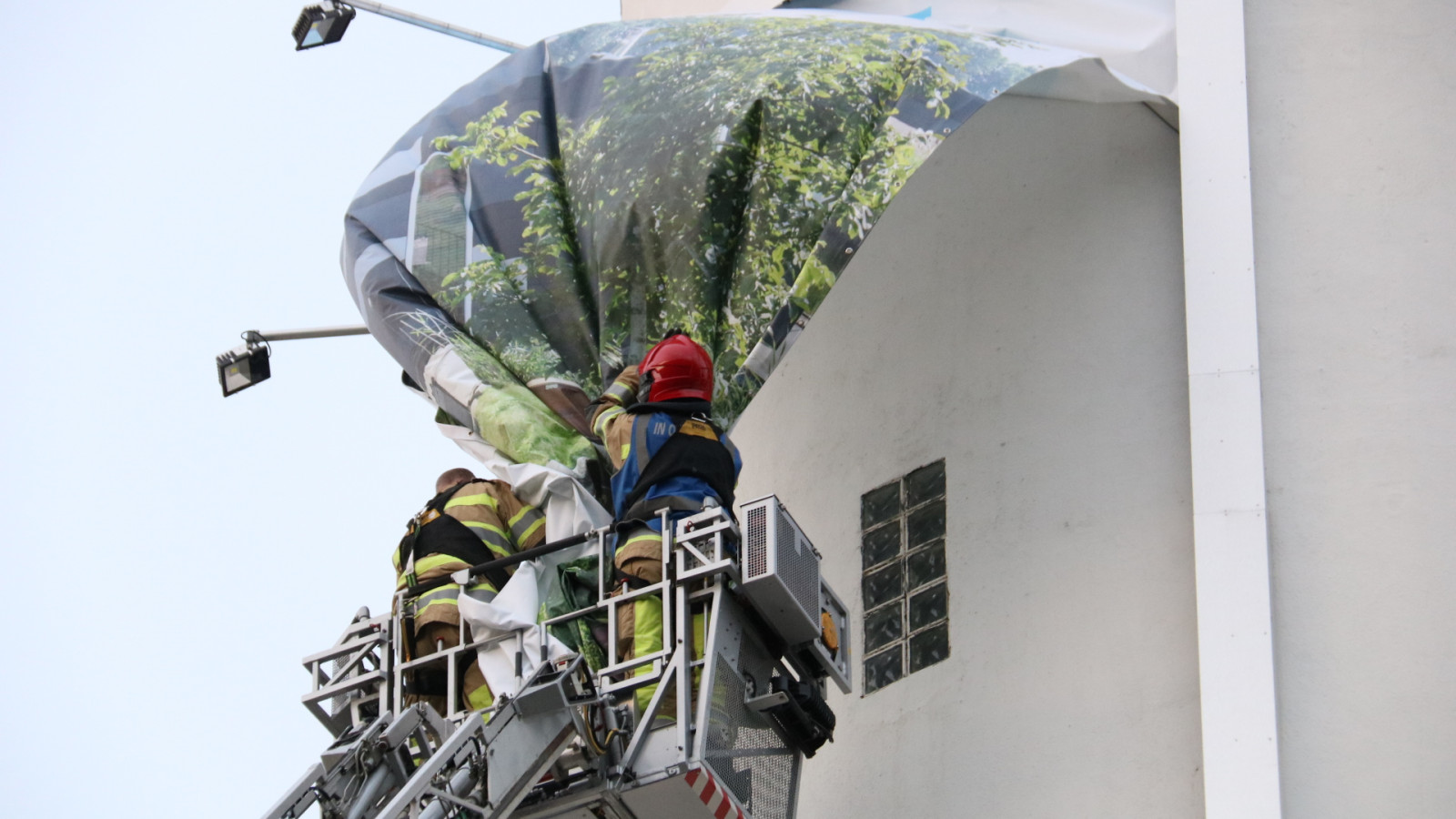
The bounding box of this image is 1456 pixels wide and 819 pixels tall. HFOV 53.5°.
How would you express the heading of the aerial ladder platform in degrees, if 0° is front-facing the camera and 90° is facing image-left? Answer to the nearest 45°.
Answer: approximately 225°

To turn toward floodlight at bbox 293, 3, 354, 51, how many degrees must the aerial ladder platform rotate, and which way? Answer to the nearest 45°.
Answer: approximately 45° to its left

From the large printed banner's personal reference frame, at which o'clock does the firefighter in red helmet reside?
The firefighter in red helmet is roughly at 12 o'clock from the large printed banner.

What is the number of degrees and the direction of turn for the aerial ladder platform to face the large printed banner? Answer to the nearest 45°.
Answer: approximately 45° to its left

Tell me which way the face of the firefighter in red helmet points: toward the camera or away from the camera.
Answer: away from the camera

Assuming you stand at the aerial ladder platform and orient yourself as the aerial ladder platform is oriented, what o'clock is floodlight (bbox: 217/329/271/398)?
The floodlight is roughly at 10 o'clock from the aerial ladder platform.

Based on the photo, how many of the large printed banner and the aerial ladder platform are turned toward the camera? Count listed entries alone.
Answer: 1

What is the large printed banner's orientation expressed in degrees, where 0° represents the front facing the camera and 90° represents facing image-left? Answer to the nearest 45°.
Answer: approximately 0°
